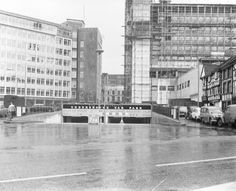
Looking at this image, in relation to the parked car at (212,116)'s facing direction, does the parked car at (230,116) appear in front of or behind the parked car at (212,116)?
in front

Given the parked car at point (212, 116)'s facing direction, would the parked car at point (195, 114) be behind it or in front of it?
behind

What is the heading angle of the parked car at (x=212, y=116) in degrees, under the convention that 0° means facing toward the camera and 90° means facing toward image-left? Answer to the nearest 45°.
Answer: approximately 315°
